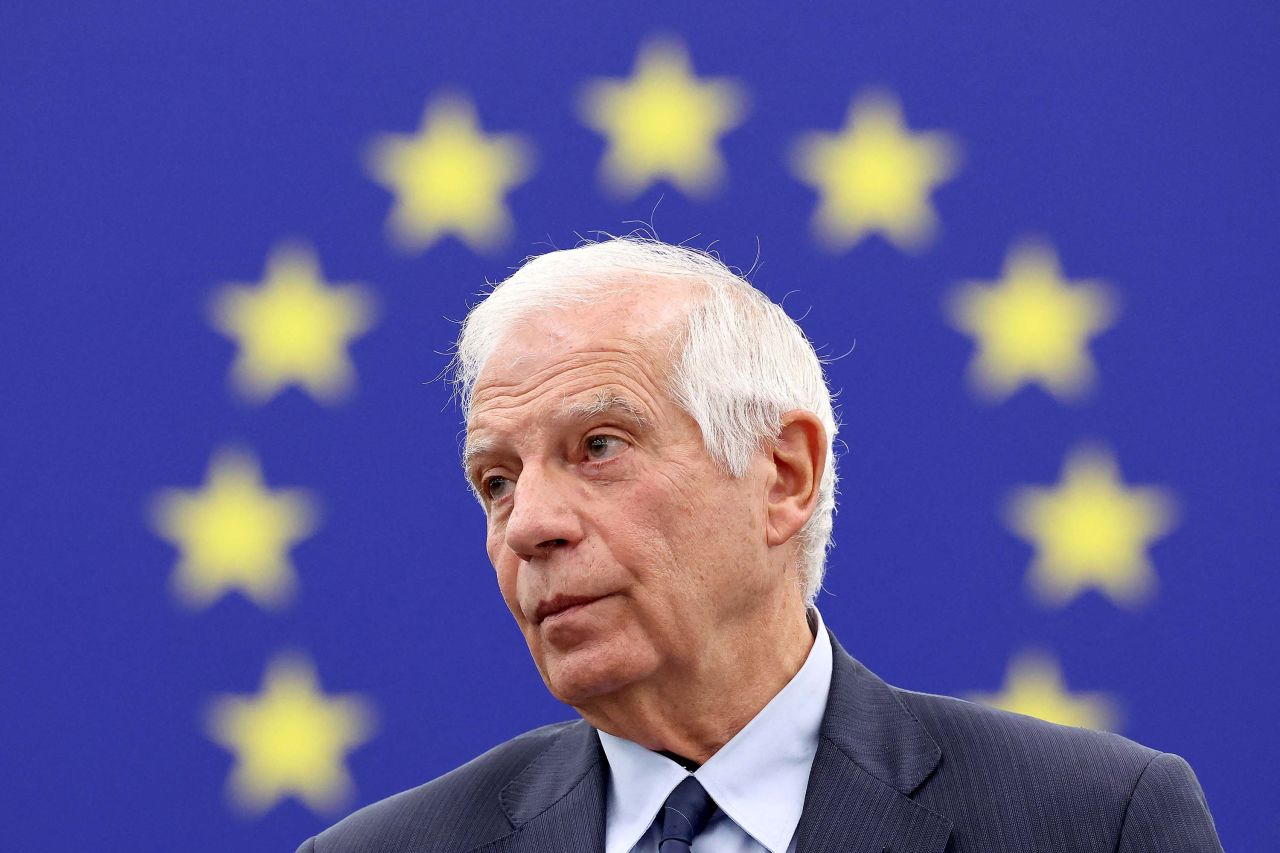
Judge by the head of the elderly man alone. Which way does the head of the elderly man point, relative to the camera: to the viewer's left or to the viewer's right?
to the viewer's left

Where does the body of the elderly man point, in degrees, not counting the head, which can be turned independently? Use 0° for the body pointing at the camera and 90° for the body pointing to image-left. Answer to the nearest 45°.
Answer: approximately 45°
